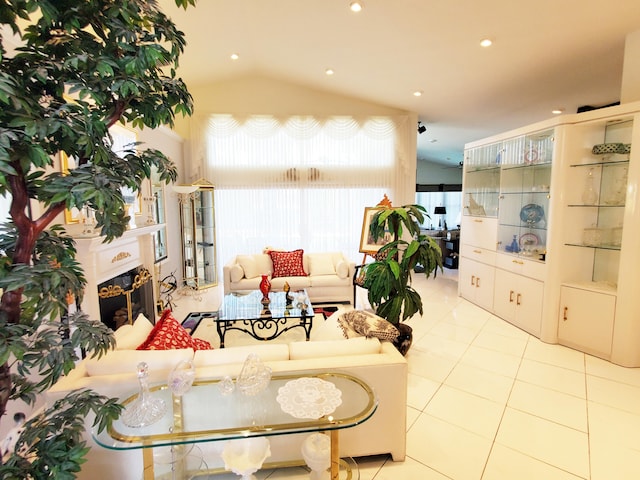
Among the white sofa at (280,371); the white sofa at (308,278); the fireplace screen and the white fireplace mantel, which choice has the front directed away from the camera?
the white sofa at (280,371)

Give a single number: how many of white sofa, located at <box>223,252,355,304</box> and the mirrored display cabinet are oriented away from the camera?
0

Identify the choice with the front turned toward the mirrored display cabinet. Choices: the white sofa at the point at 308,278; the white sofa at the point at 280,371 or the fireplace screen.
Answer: the white sofa at the point at 280,371

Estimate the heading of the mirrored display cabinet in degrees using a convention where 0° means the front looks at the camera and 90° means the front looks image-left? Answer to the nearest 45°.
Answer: approximately 315°

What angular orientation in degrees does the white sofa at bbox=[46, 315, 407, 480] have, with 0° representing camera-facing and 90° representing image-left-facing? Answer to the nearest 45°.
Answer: approximately 180°

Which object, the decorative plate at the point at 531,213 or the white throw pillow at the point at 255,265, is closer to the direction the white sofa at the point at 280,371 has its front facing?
the white throw pillow

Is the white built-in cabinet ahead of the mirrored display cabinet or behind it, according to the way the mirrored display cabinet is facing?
ahead

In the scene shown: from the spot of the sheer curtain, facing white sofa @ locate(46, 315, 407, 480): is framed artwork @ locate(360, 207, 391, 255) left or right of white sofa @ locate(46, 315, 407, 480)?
left

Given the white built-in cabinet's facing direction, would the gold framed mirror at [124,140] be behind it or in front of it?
in front

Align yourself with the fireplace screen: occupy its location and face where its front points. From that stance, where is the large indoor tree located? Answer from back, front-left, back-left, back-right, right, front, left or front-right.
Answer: front-right

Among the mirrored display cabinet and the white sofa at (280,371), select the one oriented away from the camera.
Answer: the white sofa

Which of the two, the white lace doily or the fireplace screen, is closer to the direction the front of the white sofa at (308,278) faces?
the white lace doily

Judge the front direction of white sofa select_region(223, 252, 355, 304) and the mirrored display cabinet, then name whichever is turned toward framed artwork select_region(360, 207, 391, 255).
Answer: the mirrored display cabinet

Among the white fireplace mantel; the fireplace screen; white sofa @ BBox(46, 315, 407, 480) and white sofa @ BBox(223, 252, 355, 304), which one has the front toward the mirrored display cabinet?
white sofa @ BBox(46, 315, 407, 480)

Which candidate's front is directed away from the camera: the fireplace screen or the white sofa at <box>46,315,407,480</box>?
the white sofa

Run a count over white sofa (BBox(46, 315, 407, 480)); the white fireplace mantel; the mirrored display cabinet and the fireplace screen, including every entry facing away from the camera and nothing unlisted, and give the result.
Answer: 1

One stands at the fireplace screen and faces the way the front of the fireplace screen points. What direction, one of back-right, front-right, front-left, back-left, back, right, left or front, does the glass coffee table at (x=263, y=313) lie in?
front

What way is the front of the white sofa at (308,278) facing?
toward the camera

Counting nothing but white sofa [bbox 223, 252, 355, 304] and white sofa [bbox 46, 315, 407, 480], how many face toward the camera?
1
